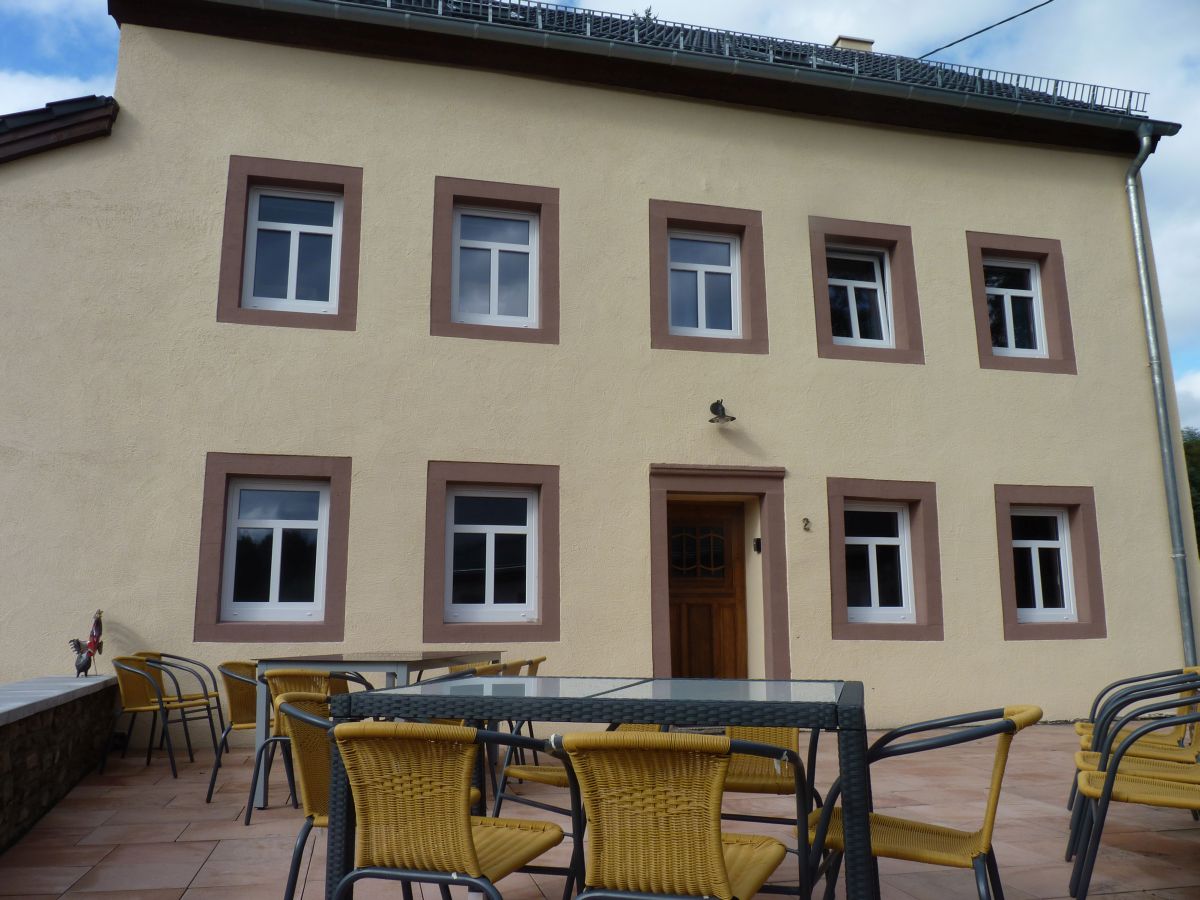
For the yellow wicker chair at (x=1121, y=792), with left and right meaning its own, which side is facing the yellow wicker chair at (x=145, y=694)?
front

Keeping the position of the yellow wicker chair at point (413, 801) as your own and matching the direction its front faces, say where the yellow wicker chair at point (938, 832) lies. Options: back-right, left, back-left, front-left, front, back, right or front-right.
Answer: front-right

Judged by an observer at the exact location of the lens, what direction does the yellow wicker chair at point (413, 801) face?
facing away from the viewer and to the right of the viewer

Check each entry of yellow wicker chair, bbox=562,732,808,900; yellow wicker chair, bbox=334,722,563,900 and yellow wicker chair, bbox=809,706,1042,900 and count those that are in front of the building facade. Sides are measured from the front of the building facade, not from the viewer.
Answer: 3

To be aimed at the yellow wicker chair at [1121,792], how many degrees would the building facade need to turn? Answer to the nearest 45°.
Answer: approximately 45° to its left

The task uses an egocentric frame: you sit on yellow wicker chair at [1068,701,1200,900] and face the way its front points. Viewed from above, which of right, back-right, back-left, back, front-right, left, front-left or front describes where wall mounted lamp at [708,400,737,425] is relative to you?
front-right

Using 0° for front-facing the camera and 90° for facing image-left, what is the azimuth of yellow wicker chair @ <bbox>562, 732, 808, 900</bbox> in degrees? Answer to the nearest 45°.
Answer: approximately 225°

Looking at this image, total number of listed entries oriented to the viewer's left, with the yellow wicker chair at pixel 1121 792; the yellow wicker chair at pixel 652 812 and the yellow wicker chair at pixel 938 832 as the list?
2

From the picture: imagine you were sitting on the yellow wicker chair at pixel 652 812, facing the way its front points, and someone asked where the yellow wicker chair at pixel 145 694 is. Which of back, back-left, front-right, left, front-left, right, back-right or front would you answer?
left

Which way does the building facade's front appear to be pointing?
toward the camera

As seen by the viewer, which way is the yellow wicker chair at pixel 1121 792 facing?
to the viewer's left

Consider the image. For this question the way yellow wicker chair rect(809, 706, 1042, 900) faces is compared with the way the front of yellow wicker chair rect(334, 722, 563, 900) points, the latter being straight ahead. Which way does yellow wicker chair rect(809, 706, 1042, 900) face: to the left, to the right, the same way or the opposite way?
to the left

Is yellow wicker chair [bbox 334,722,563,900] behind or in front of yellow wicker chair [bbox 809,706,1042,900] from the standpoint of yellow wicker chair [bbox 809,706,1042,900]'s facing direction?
in front

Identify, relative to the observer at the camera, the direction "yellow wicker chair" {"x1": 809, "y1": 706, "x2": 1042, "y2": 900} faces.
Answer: facing to the left of the viewer

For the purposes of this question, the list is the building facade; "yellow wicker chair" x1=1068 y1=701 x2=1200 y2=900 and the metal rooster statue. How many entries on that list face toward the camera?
1

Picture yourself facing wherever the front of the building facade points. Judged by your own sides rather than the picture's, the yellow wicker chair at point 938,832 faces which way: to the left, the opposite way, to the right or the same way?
to the right
